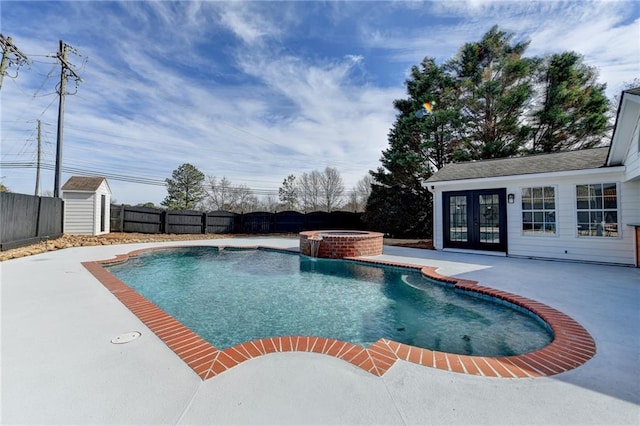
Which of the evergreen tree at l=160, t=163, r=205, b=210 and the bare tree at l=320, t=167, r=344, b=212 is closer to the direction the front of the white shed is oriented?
the bare tree

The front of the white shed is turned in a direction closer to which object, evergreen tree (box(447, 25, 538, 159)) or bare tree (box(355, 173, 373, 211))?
the evergreen tree

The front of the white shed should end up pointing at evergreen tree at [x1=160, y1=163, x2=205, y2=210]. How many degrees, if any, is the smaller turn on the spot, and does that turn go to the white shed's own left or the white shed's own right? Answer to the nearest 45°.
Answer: approximately 90° to the white shed's own left

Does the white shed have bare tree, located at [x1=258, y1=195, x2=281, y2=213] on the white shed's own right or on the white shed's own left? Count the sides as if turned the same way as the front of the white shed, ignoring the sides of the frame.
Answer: on the white shed's own left

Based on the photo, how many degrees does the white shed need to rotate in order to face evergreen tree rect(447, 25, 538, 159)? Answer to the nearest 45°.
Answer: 0° — it already faces it

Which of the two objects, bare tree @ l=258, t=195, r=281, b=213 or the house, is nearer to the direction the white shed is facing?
the house

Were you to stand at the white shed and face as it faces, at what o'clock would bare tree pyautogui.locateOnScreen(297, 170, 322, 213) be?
The bare tree is roughly at 10 o'clock from the white shed.

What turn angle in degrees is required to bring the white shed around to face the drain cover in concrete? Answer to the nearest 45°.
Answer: approximately 45° to its right

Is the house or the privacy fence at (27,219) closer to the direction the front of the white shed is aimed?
the house

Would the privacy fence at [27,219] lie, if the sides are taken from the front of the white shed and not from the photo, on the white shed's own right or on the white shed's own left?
on the white shed's own right

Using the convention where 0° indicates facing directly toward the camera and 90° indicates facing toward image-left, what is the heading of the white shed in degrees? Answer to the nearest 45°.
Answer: approximately 315°
